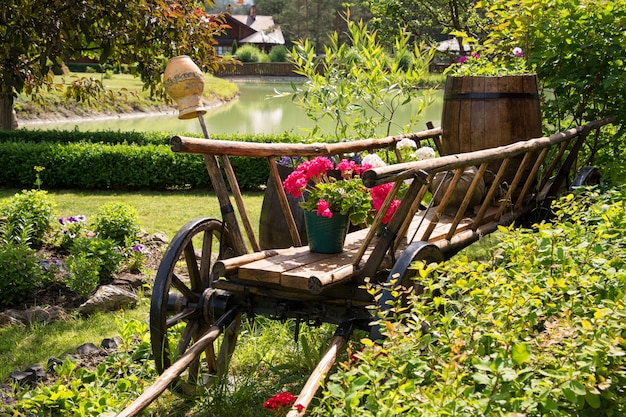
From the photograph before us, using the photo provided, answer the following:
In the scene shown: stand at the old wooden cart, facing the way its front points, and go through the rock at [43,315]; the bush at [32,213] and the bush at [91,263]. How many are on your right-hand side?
3

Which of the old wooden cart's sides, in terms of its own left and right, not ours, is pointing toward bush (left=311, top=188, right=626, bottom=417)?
left

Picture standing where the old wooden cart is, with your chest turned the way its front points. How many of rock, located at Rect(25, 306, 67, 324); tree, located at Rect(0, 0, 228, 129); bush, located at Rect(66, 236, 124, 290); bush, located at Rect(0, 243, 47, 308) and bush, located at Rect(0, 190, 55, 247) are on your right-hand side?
5

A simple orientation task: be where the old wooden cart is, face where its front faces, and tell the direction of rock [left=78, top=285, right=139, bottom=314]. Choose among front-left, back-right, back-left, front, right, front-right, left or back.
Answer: right

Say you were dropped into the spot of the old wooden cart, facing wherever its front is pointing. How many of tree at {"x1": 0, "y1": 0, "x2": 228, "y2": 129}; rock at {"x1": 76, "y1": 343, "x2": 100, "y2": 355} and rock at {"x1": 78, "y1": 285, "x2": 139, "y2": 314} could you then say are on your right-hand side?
3

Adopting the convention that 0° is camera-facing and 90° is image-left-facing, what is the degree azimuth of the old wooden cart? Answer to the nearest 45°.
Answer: approximately 45°

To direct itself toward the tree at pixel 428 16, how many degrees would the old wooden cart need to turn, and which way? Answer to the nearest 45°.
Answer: approximately 135° to its right

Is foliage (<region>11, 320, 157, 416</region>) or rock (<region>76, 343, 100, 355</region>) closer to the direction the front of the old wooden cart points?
the foliage

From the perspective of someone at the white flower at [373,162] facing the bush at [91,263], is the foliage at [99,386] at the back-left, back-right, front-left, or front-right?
front-left

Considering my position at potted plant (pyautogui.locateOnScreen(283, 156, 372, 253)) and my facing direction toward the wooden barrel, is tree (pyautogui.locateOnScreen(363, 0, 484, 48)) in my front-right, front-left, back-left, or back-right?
front-left

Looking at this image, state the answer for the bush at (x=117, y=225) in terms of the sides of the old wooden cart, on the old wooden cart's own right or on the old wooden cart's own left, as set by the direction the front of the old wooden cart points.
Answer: on the old wooden cart's own right

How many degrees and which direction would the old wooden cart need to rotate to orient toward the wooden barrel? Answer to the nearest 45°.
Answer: approximately 180°

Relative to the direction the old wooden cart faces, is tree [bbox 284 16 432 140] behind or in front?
behind

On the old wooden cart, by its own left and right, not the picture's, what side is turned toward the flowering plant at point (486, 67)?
back

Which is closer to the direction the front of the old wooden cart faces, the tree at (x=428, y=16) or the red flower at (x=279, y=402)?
the red flower
